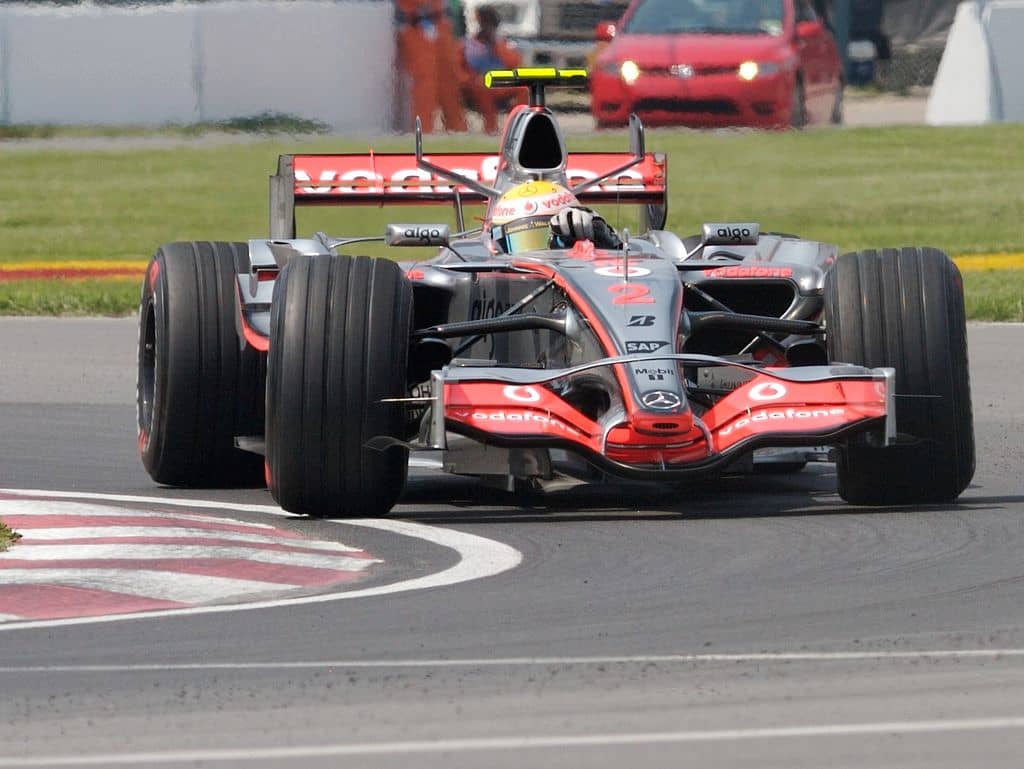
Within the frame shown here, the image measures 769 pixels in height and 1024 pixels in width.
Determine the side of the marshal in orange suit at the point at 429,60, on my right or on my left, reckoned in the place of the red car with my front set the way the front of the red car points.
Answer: on my right

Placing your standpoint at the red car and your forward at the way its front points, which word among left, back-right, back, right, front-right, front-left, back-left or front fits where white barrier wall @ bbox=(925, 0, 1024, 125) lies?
back-left

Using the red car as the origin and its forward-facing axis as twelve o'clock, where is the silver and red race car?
The silver and red race car is roughly at 12 o'clock from the red car.

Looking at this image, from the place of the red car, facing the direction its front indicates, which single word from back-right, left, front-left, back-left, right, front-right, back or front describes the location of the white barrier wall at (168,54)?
right

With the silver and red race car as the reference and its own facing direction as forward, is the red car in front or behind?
behind

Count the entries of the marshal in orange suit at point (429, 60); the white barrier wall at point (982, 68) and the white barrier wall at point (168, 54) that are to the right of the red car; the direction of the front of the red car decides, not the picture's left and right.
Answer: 2

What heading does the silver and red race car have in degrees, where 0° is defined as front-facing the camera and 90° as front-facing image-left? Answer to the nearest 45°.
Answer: approximately 0°

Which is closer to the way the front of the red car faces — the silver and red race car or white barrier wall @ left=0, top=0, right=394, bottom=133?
the silver and red race car

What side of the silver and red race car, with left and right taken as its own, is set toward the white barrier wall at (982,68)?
back

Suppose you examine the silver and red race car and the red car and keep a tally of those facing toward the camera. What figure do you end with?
2

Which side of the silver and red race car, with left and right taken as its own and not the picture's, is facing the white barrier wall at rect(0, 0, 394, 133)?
back
